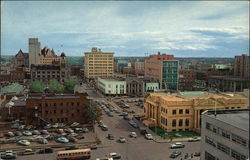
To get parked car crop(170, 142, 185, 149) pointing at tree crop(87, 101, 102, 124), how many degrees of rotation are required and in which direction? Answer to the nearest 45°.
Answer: approximately 45° to its right

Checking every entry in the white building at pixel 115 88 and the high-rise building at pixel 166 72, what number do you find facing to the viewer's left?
0

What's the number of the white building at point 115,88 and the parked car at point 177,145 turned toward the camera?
1

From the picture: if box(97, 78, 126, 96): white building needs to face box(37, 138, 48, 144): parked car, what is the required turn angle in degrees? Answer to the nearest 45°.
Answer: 0° — it already faces it

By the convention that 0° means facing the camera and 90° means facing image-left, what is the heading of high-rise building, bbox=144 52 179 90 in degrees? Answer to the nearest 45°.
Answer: approximately 315°

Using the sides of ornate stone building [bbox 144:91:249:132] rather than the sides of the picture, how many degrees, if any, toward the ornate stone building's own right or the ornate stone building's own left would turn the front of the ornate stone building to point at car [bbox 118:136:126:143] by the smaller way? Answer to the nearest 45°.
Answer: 0° — it already faces it

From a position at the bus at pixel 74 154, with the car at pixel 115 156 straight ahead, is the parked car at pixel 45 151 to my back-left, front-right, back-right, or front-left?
back-left

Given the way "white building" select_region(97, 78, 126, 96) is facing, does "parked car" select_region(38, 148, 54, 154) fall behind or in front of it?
in front

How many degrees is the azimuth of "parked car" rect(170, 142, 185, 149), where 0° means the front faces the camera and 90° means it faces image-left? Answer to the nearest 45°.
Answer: approximately 90°

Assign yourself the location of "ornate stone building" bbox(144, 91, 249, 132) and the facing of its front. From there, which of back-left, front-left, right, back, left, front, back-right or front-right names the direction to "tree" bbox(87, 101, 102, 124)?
front-right

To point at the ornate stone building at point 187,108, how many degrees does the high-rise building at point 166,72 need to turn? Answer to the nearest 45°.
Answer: approximately 45° to its right

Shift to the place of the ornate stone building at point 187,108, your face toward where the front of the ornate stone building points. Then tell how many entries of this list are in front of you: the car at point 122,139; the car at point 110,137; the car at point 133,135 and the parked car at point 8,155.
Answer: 4

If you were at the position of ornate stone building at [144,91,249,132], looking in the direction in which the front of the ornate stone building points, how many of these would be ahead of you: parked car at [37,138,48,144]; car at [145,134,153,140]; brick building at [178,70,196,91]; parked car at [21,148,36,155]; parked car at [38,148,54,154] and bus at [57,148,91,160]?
5
